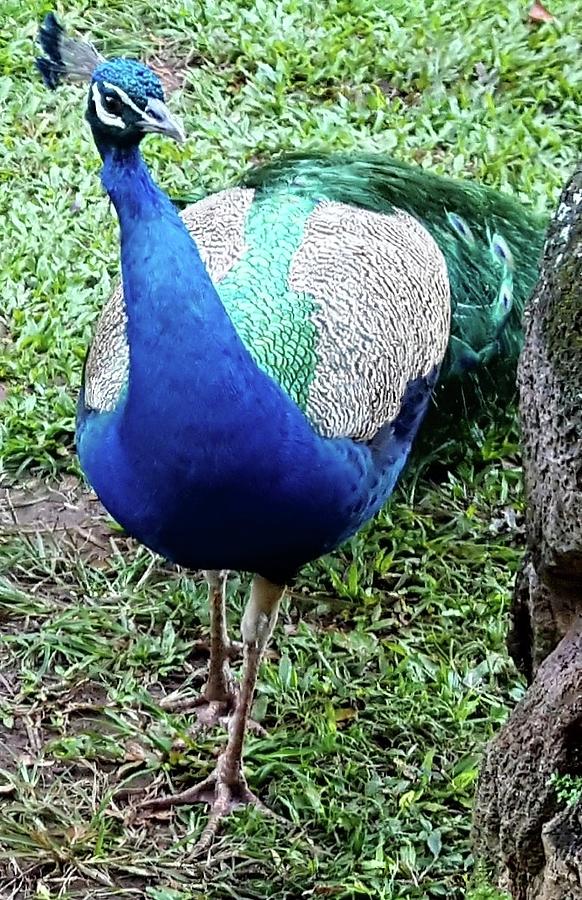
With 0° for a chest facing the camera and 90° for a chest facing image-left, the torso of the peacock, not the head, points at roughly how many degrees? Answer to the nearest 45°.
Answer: approximately 45°

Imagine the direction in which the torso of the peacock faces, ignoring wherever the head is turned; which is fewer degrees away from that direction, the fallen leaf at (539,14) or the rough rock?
the rough rock

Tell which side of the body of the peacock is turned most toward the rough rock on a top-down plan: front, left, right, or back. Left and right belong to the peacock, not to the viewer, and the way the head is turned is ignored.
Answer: left

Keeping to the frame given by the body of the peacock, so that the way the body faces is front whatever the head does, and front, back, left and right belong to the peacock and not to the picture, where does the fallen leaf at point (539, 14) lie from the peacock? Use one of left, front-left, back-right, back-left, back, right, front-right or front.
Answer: back-right
